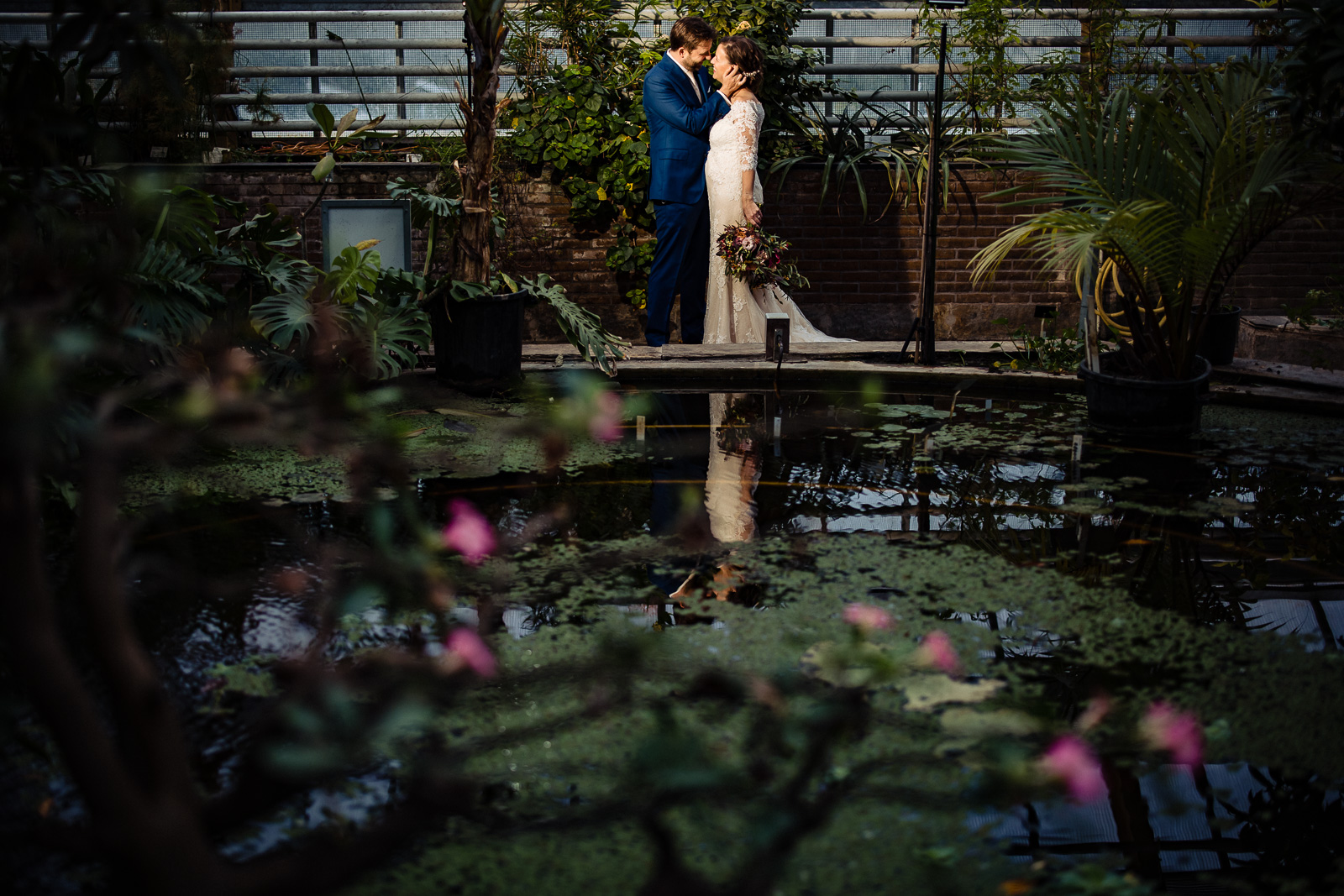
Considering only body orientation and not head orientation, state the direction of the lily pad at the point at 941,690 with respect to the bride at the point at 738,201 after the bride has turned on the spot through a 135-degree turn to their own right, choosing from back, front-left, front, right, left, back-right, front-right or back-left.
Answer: back-right

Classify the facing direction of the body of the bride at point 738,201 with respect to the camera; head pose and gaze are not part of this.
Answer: to the viewer's left

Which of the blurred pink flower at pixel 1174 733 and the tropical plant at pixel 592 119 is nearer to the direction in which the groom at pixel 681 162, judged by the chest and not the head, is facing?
the blurred pink flower

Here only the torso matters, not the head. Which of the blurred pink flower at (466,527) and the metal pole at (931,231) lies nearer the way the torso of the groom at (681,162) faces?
the metal pole

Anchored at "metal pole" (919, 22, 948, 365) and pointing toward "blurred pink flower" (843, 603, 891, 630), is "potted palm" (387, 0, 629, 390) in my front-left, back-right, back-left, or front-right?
front-right

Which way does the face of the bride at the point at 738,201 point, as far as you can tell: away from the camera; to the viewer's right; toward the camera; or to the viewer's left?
to the viewer's left

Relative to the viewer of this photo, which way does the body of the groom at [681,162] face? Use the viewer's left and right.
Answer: facing the viewer and to the right of the viewer

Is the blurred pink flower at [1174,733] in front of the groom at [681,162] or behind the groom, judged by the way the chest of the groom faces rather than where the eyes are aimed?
in front

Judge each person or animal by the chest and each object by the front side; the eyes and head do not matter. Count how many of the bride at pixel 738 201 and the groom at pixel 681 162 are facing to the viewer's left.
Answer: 1

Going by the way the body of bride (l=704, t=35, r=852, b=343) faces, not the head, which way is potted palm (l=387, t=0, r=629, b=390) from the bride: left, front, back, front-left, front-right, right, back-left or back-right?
front-left

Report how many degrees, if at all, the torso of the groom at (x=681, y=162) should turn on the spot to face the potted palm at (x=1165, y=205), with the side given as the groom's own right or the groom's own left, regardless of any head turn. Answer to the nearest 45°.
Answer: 0° — they already face it

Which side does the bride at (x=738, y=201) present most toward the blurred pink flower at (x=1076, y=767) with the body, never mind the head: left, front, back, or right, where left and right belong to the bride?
left

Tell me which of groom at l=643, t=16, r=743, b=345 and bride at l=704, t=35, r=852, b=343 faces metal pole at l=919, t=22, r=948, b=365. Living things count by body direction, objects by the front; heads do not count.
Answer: the groom

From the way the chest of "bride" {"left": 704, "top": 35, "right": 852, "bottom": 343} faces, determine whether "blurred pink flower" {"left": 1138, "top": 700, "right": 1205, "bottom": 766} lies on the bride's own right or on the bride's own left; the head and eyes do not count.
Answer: on the bride's own left
